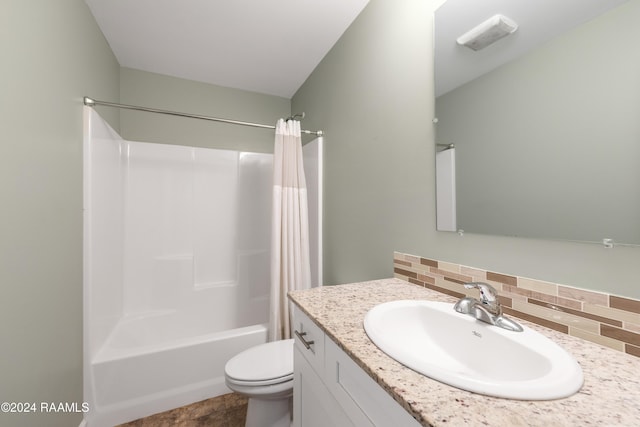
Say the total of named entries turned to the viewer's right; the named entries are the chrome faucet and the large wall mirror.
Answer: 0

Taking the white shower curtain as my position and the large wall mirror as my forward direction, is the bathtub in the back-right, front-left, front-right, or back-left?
back-right

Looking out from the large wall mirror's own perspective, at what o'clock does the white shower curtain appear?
The white shower curtain is roughly at 2 o'clock from the large wall mirror.

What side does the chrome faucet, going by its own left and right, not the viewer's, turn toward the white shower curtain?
right

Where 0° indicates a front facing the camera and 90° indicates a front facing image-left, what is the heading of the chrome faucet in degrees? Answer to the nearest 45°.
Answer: approximately 45°

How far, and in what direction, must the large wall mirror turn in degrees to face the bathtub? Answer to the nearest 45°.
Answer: approximately 45° to its right

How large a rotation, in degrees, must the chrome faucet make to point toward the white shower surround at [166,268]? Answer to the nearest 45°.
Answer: approximately 45° to its right

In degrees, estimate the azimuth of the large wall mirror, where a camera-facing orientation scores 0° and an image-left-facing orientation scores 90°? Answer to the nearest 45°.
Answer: approximately 45°
